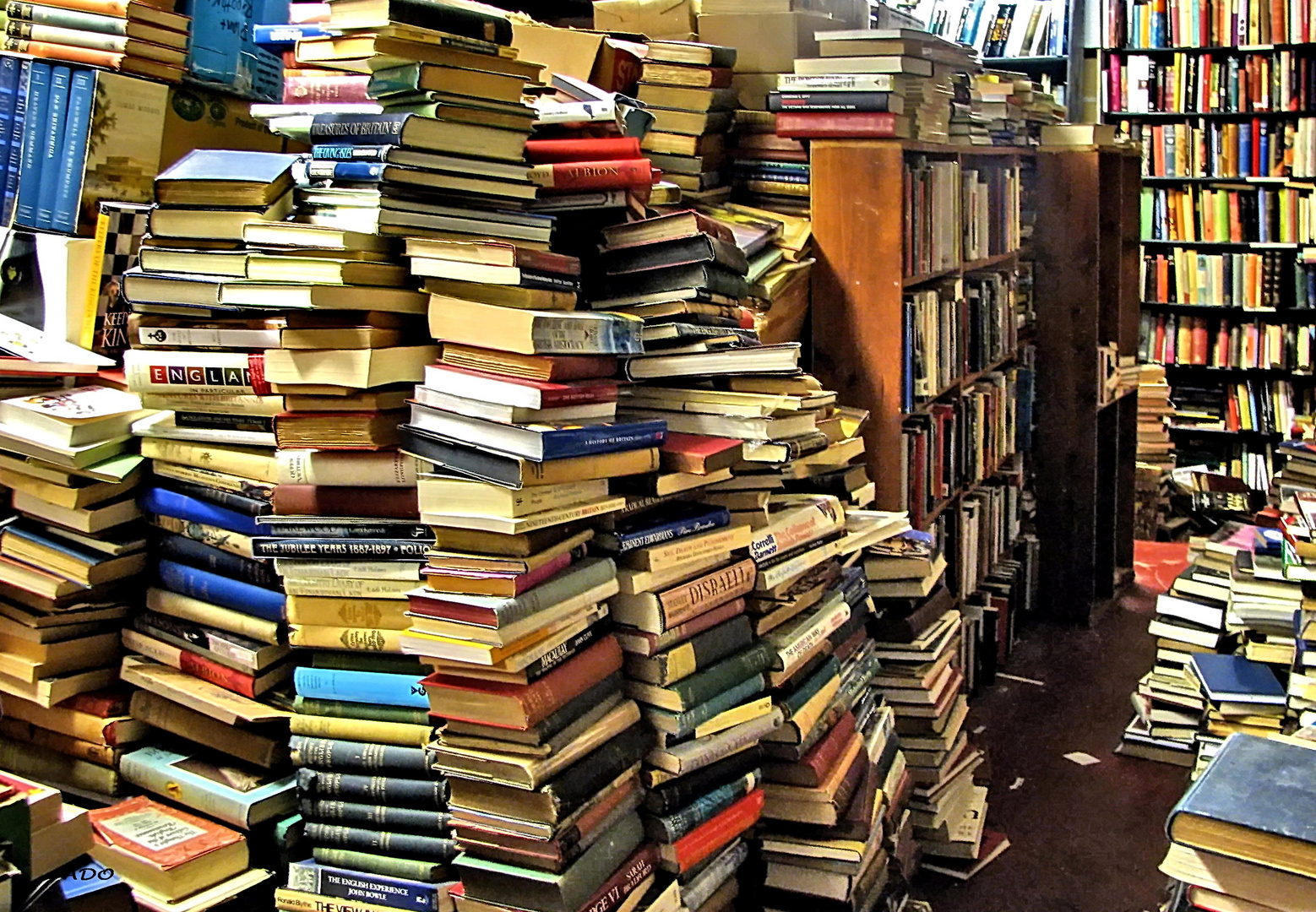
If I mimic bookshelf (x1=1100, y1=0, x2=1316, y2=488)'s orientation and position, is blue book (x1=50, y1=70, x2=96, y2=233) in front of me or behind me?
in front

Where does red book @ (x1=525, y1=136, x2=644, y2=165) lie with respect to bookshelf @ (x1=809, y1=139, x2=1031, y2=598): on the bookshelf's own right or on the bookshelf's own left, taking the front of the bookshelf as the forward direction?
on the bookshelf's own right

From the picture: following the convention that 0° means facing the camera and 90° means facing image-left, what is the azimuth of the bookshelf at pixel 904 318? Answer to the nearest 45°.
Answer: approximately 315°

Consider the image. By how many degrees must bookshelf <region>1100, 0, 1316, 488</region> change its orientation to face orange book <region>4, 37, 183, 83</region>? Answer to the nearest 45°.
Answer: approximately 45° to its right

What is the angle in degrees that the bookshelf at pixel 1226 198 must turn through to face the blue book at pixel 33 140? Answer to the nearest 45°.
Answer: approximately 45° to its right

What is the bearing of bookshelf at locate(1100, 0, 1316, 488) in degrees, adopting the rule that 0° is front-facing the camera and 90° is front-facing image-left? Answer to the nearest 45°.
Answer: approximately 0°

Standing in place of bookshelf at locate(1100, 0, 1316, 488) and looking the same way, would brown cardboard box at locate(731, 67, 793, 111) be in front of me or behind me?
in front

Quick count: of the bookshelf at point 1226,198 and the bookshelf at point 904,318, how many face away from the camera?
0

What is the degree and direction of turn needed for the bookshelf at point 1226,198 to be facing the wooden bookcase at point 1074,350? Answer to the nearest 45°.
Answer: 0° — it already faces it

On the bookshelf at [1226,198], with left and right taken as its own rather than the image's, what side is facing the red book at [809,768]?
front

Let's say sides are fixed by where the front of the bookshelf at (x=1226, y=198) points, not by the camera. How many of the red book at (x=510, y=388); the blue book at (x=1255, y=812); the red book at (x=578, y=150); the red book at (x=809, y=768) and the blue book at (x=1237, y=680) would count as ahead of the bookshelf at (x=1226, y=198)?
5

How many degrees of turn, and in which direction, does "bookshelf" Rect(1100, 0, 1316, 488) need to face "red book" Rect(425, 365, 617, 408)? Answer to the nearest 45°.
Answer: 0° — it already faces it
